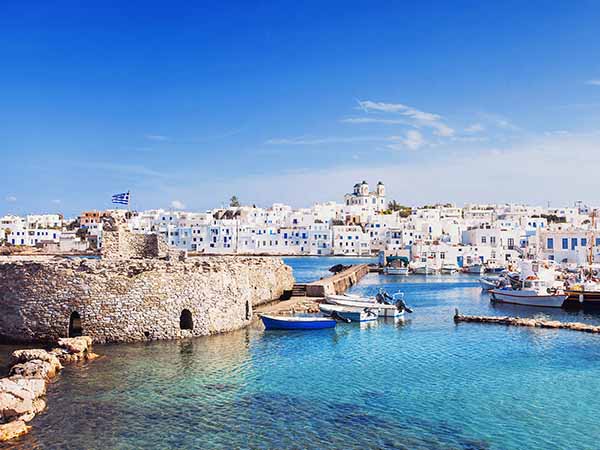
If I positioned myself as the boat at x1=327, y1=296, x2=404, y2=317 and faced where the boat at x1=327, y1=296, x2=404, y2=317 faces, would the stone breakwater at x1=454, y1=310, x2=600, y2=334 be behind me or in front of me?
behind

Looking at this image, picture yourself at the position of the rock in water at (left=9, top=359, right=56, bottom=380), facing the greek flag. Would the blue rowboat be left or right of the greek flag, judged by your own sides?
right

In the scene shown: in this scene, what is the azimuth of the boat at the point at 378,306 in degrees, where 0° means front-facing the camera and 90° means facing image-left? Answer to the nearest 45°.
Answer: approximately 90°

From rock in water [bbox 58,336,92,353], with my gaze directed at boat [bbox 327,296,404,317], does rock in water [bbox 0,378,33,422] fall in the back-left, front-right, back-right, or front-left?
back-right

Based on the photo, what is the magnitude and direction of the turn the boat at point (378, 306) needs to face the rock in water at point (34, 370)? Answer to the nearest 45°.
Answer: approximately 45° to its left

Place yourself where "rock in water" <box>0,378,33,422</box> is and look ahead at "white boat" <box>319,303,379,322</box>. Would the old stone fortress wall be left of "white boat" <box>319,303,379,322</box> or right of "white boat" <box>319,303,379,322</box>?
left

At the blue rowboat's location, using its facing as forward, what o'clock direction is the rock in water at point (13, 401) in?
The rock in water is roughly at 10 o'clock from the blue rowboat.

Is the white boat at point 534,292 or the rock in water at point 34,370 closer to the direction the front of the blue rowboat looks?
the rock in water

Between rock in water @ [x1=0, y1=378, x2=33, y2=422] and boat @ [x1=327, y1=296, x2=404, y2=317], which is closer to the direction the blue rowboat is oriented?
the rock in water

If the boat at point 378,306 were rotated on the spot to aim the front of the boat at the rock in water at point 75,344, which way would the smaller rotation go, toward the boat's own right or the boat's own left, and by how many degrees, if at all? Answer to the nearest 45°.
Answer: approximately 45° to the boat's own left

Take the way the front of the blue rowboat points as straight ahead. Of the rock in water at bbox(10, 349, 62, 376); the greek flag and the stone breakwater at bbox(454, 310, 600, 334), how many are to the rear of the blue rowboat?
1

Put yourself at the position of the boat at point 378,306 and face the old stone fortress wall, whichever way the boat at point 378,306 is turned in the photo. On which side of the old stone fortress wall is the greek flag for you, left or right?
right
